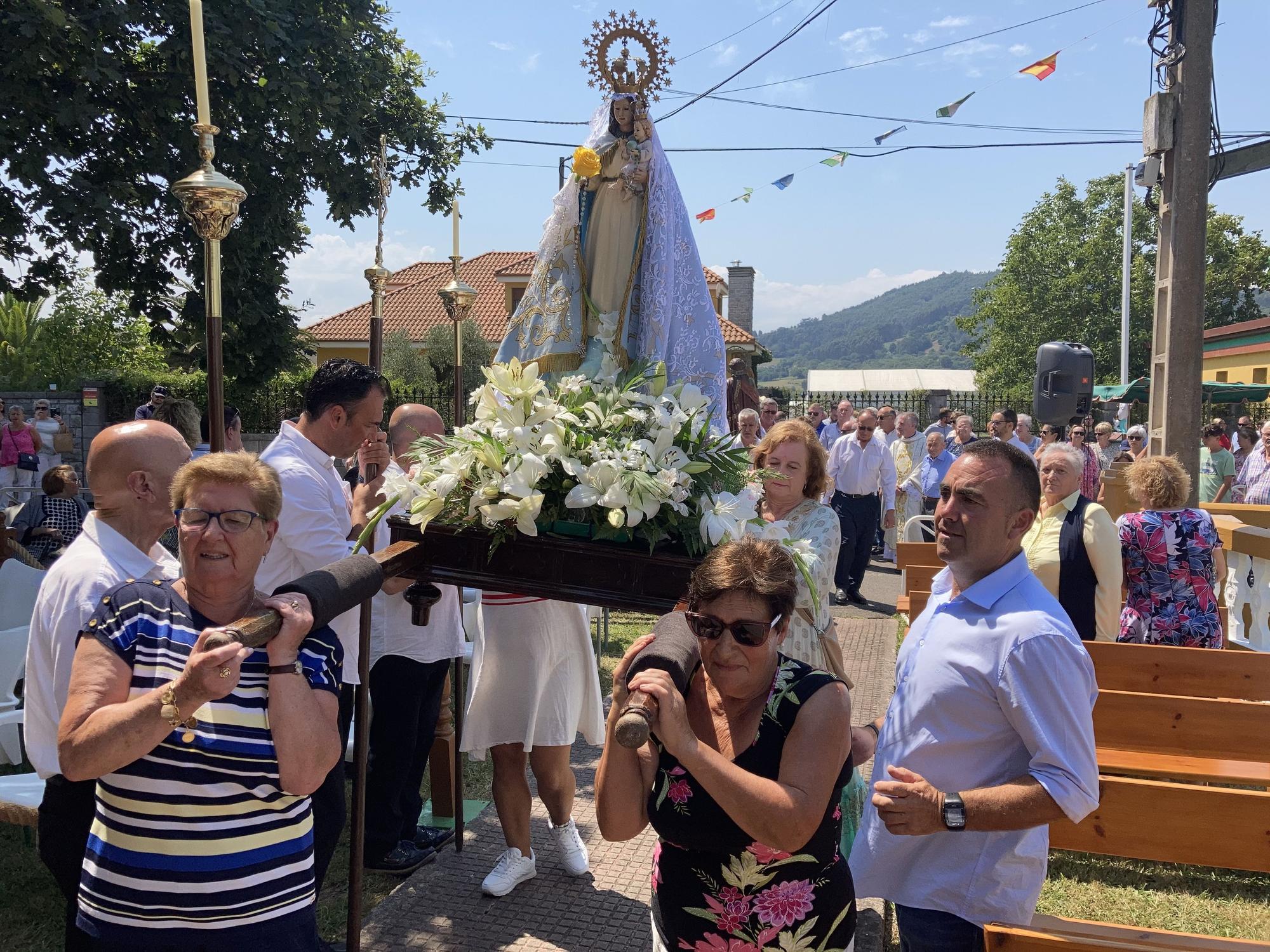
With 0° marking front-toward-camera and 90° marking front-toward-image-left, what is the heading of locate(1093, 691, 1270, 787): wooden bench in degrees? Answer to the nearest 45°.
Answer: approximately 0°

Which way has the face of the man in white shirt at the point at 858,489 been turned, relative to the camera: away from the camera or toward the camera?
toward the camera

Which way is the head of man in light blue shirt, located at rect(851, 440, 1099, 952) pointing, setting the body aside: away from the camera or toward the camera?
toward the camera

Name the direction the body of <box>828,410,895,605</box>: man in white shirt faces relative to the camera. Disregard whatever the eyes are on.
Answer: toward the camera

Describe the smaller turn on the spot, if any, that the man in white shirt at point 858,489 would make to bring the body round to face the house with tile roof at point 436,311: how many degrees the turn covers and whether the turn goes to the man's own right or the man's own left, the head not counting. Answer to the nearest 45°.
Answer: approximately 135° to the man's own right

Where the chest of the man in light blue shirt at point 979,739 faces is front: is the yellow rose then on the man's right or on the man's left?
on the man's right

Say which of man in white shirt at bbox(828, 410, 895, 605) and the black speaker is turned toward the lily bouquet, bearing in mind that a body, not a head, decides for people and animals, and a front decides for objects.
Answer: the man in white shirt
